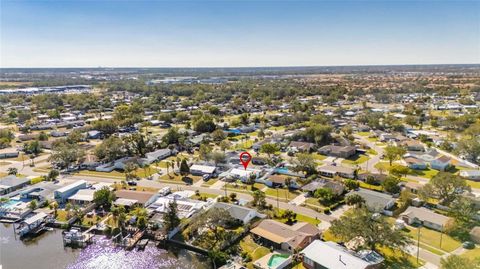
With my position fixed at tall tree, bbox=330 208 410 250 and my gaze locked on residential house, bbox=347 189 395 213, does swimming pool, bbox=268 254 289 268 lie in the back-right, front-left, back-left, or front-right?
back-left

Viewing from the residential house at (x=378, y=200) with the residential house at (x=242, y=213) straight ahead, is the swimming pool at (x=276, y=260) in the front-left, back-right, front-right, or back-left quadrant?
front-left

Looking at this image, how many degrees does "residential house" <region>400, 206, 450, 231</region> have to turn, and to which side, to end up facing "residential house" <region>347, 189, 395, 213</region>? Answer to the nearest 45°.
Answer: approximately 90° to its right

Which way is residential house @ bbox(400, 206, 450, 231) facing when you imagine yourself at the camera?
facing the viewer and to the left of the viewer

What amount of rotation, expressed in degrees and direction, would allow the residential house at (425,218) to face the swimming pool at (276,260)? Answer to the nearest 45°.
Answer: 0° — it already faces it

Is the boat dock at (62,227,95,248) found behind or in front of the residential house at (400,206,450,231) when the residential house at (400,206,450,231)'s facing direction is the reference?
in front

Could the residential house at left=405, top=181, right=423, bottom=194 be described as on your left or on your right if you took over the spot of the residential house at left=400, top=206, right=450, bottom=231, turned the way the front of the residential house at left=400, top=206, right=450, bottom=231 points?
on your right
